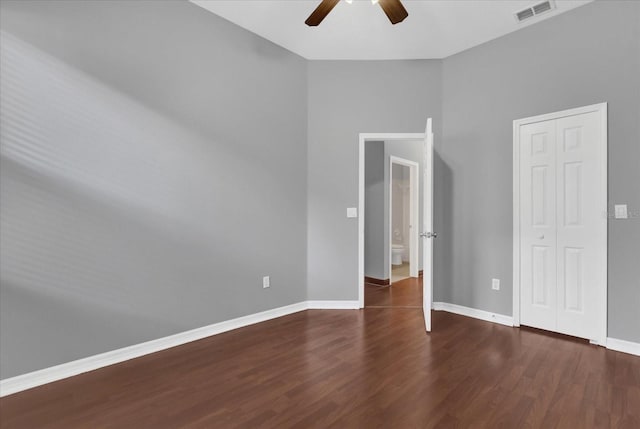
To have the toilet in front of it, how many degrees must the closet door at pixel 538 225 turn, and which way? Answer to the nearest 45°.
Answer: approximately 90° to its right

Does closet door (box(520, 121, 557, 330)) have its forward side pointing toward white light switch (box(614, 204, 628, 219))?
no

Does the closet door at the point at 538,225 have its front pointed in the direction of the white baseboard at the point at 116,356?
yes

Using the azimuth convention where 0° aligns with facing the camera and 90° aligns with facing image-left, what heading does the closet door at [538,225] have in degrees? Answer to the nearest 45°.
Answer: approximately 45°

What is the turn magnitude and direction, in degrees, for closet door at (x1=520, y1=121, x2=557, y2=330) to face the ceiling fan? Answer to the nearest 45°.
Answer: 0° — it already faces it

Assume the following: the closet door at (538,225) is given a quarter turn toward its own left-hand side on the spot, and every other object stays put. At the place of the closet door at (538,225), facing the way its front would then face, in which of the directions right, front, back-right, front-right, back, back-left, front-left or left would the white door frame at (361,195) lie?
back-right

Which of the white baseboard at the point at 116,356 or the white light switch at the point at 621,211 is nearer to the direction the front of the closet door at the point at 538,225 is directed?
the white baseboard

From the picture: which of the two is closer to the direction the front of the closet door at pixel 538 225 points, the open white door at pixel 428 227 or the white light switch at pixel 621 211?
the open white door
